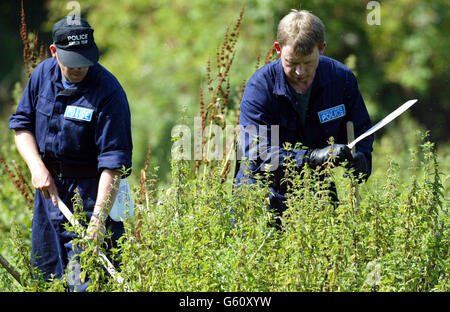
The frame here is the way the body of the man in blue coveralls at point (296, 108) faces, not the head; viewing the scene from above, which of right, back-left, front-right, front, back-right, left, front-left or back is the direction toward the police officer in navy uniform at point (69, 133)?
right

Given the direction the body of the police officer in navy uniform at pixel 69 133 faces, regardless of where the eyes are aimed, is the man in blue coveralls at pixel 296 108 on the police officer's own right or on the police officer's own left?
on the police officer's own left

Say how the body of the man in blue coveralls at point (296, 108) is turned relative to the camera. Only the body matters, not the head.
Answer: toward the camera

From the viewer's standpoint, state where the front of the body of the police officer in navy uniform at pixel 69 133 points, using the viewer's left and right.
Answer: facing the viewer
